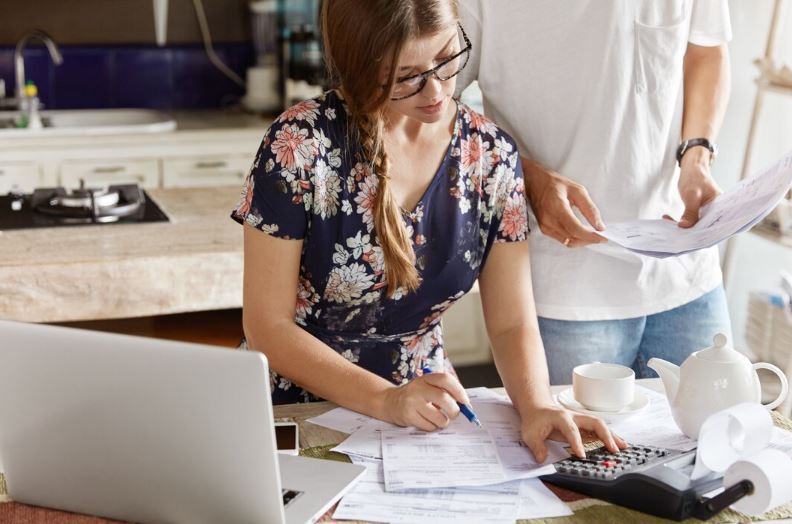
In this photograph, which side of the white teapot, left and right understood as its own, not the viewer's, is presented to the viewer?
left

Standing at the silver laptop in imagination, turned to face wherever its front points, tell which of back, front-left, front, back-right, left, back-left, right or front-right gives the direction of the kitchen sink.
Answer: front-left

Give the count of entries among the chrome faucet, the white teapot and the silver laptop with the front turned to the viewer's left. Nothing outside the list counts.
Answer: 1

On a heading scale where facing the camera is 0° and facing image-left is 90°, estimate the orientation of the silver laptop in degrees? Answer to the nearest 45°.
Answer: approximately 225°
